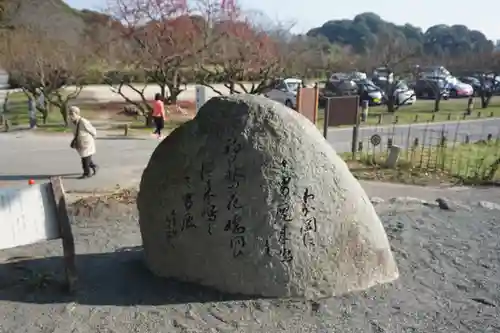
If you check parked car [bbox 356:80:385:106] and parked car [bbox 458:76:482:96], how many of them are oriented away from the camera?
0

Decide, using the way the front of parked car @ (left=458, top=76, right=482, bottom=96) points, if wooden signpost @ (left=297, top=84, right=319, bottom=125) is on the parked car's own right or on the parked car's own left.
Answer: on the parked car's own right

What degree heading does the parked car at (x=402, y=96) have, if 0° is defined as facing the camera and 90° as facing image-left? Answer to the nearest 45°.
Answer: approximately 315°

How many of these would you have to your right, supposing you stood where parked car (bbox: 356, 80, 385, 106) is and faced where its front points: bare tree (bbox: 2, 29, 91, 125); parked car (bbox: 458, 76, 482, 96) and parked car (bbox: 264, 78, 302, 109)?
2

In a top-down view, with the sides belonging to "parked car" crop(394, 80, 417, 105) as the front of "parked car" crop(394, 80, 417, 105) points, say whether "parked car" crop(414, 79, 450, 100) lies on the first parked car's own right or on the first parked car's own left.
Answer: on the first parked car's own left

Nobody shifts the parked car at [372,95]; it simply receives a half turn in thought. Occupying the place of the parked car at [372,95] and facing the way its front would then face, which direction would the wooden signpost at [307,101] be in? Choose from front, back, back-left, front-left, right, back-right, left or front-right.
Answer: back-left

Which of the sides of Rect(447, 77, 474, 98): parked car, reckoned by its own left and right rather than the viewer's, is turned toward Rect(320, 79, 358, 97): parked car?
right

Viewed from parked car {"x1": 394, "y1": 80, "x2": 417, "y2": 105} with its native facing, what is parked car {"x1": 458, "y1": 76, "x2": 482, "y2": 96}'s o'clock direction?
parked car {"x1": 458, "y1": 76, "x2": 482, "y2": 96} is roughly at 8 o'clock from parked car {"x1": 394, "y1": 80, "x2": 417, "y2": 105}.

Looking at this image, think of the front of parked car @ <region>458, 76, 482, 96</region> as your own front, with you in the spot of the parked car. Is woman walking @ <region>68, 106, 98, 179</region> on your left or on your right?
on your right

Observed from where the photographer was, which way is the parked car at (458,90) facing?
facing the viewer and to the right of the viewer

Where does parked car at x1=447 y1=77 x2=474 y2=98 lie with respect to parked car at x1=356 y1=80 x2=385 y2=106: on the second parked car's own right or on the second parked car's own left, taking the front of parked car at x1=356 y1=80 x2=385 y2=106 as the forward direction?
on the second parked car's own left

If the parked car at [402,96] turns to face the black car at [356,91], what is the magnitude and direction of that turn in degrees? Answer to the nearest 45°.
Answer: approximately 135° to its right

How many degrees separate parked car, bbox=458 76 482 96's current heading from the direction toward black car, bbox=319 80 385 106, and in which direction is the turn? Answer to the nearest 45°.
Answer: approximately 90° to its right

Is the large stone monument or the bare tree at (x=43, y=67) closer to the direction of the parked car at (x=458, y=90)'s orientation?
the large stone monument

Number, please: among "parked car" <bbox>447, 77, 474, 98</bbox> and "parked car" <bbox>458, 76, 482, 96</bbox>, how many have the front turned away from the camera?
0

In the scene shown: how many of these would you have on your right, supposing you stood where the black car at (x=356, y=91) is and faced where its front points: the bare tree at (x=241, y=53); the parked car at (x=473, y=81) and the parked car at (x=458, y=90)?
1

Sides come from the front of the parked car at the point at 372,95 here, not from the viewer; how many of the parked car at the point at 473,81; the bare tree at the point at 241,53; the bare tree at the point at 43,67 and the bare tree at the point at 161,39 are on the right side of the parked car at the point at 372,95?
3
